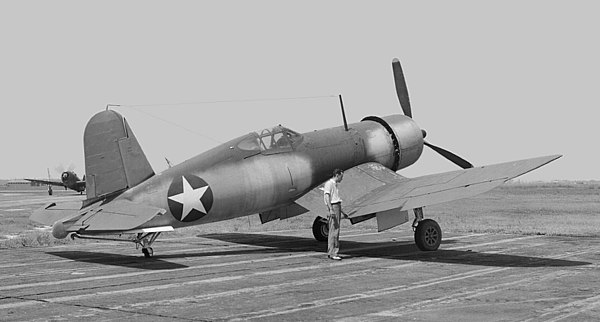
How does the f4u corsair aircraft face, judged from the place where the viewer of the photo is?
facing away from the viewer and to the right of the viewer
